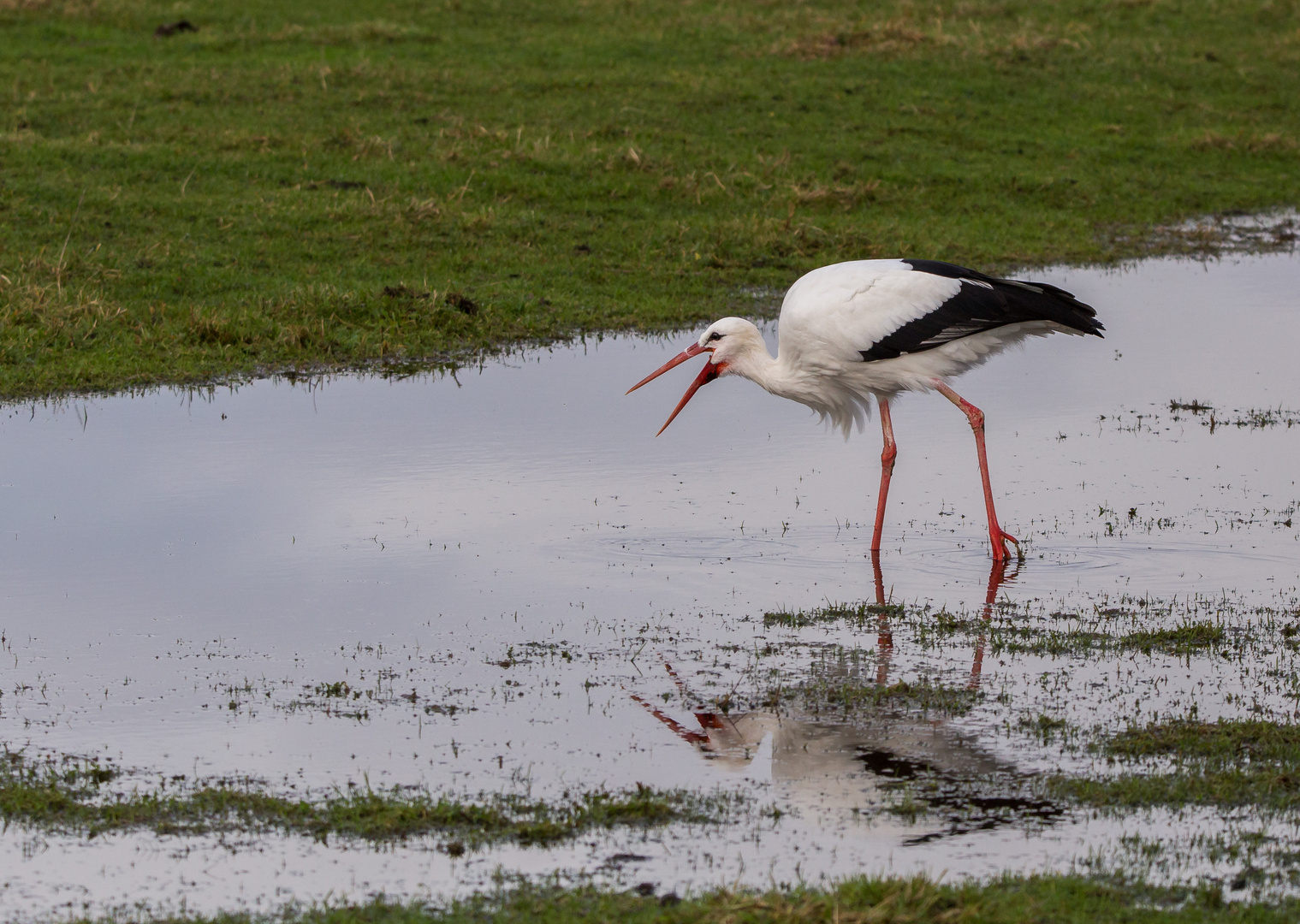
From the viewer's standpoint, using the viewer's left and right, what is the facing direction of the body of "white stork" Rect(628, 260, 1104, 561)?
facing to the left of the viewer
